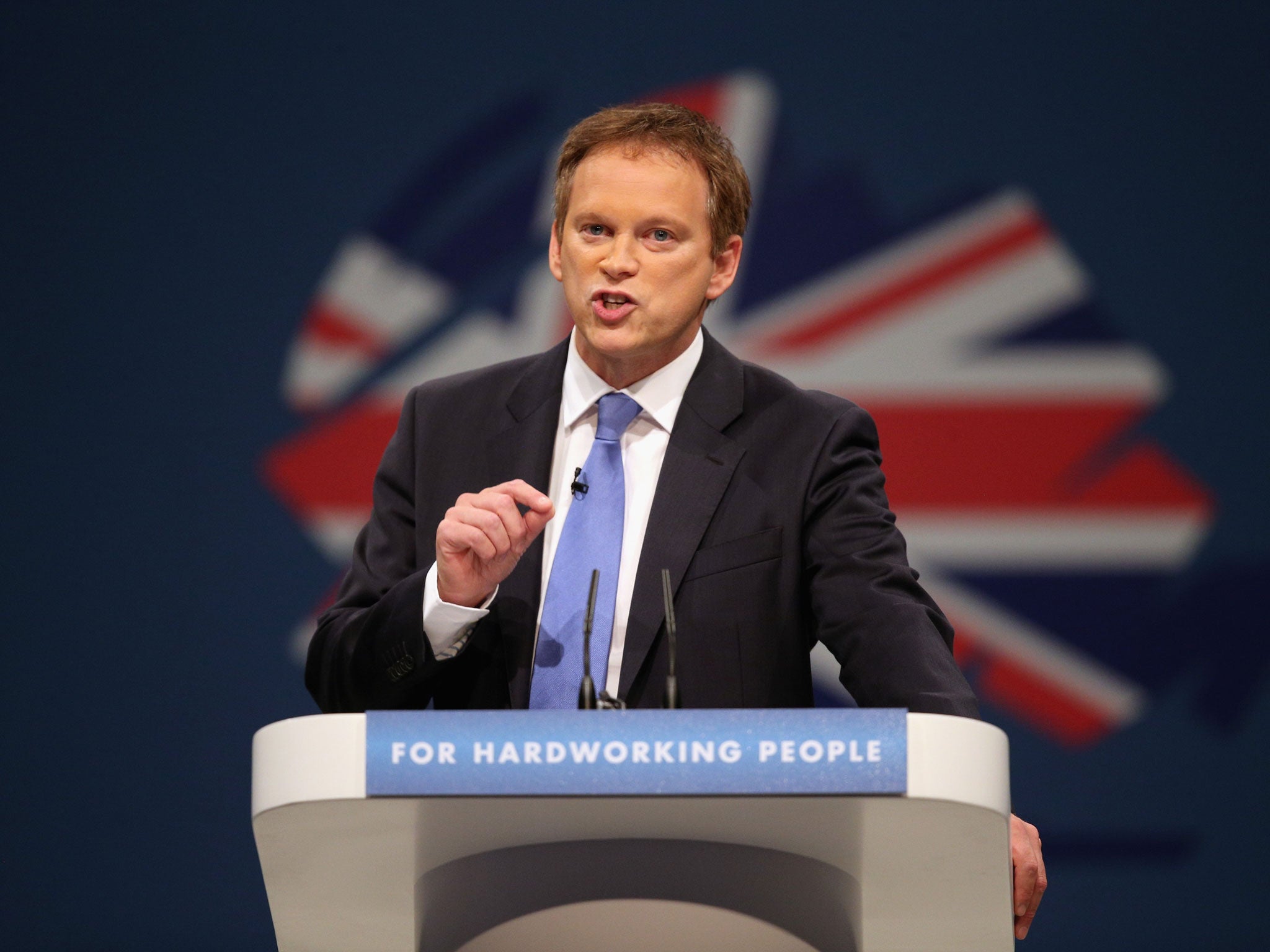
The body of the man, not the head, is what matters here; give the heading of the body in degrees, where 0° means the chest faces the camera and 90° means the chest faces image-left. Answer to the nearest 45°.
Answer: approximately 0°

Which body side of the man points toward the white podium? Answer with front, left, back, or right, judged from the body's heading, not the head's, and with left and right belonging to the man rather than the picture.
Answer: front

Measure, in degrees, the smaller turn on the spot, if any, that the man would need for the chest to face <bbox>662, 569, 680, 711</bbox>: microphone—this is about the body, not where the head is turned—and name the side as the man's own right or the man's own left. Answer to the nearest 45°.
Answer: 0° — they already face it
